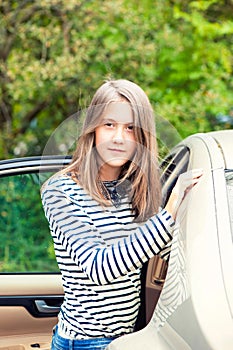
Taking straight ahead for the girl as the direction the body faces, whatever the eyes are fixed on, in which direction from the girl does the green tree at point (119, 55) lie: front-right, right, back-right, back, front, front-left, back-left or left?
back-left

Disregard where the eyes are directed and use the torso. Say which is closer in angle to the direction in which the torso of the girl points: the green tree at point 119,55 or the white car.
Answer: the white car

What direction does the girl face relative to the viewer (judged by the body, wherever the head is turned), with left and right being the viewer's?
facing the viewer and to the right of the viewer
